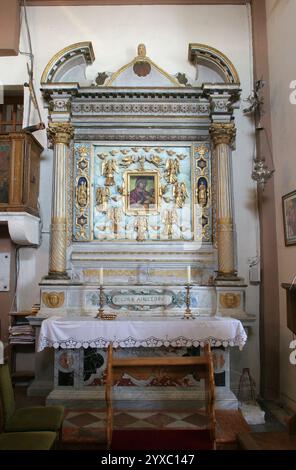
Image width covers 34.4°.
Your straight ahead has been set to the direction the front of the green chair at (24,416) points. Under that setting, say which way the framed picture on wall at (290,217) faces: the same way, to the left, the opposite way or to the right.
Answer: the opposite way

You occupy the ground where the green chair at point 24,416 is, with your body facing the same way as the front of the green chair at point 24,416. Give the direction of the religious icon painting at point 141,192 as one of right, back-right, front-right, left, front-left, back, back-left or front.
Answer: front-left

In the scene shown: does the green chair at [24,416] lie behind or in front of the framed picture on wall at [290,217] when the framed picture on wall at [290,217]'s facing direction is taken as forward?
in front

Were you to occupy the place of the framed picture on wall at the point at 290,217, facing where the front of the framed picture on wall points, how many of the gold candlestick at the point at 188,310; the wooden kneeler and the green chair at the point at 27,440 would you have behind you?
0

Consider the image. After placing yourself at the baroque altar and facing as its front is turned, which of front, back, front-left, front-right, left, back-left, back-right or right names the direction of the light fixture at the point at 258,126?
left

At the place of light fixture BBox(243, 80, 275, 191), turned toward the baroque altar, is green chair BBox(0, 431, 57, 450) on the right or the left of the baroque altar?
left

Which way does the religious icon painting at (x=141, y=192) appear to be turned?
toward the camera

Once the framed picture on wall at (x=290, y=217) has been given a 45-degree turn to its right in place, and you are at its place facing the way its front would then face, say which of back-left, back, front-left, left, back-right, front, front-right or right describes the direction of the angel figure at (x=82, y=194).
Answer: front

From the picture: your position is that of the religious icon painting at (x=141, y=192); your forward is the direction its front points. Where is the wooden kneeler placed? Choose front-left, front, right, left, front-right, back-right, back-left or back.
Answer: front

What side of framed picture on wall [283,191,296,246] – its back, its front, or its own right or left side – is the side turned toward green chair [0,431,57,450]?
front

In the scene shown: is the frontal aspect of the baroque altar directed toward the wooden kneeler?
yes

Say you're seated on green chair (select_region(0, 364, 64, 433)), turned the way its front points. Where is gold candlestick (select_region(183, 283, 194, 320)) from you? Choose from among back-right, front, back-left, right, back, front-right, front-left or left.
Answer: front-left
